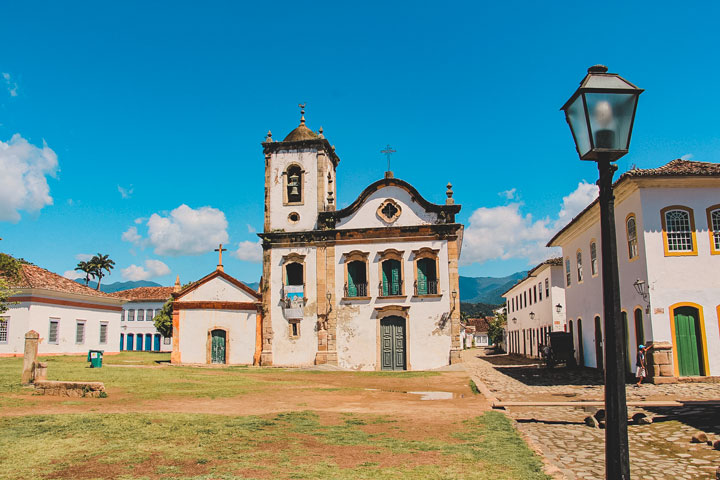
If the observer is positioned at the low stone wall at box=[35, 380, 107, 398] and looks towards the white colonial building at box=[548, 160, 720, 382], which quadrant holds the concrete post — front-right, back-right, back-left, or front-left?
back-left

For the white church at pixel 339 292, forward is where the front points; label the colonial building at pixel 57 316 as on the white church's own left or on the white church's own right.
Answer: on the white church's own right

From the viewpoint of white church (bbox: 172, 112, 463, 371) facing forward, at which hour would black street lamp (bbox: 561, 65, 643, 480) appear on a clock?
The black street lamp is roughly at 12 o'clock from the white church.

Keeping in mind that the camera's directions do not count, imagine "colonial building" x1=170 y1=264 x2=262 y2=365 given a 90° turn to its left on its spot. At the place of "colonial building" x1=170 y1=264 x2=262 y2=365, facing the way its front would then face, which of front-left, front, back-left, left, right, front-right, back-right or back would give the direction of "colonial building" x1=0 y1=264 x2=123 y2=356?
back-left

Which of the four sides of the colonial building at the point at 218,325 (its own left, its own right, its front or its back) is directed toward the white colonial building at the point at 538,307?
left

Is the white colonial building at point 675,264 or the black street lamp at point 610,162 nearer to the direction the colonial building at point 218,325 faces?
the black street lamp

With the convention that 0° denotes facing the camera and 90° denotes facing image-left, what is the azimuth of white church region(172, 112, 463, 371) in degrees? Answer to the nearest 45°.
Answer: approximately 0°

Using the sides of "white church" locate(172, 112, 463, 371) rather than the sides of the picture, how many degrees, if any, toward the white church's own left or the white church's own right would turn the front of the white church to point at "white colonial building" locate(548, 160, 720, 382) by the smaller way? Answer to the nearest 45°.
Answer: approximately 45° to the white church's own left

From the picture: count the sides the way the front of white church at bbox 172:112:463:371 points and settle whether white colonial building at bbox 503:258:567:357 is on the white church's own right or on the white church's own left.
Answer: on the white church's own left
